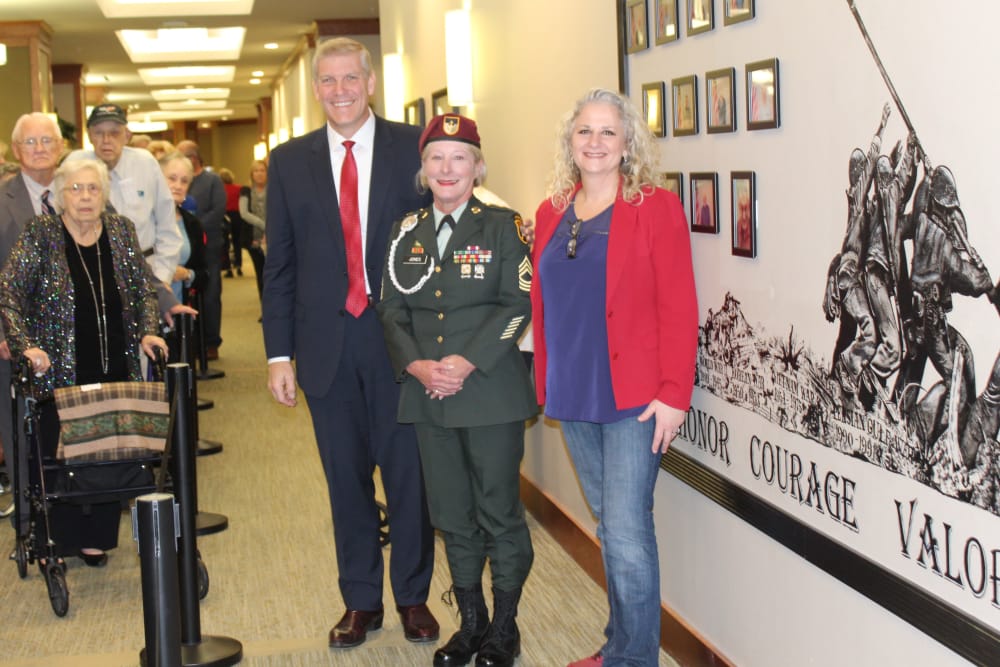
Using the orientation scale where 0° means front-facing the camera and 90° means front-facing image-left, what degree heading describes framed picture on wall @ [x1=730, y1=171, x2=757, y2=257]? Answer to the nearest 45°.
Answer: approximately 45°

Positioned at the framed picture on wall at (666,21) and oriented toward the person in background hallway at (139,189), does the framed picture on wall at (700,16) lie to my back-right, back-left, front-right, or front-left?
back-left

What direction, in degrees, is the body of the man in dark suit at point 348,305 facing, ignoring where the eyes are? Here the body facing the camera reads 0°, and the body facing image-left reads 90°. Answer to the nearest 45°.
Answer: approximately 0°

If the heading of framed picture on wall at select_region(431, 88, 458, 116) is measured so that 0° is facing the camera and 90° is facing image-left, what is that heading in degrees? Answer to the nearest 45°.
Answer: approximately 45°

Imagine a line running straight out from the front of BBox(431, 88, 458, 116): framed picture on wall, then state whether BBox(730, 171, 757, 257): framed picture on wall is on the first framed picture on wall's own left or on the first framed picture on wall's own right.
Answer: on the first framed picture on wall's own left

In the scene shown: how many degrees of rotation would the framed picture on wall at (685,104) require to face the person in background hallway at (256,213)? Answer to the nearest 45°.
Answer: approximately 90° to its right

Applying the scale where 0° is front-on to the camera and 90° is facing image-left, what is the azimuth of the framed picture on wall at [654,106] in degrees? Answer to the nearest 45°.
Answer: approximately 45°
